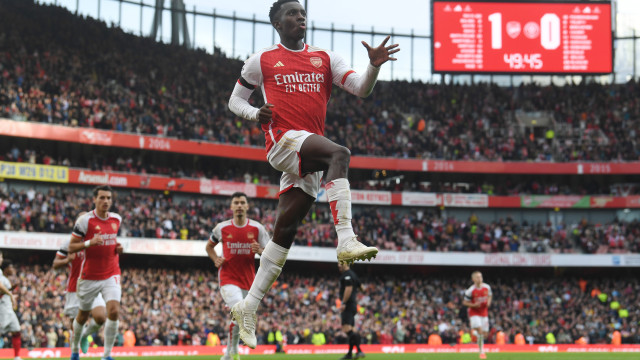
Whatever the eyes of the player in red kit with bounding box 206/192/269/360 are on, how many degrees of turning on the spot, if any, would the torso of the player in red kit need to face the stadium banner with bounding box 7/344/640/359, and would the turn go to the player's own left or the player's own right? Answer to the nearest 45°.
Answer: approximately 180°

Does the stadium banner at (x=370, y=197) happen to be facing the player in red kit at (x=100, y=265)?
yes

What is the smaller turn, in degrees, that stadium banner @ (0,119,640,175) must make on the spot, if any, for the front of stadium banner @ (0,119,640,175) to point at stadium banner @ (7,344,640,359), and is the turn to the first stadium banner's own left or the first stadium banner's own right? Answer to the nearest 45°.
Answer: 0° — it already faces it

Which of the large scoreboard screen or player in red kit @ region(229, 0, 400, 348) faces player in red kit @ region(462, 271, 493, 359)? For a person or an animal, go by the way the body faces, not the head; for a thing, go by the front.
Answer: the large scoreboard screen

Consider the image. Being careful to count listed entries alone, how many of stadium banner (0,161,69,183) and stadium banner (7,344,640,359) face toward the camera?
2

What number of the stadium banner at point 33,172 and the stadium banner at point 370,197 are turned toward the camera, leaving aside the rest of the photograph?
2

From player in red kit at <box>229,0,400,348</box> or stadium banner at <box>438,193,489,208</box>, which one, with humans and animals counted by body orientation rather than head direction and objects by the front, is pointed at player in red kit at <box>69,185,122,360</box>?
the stadium banner
